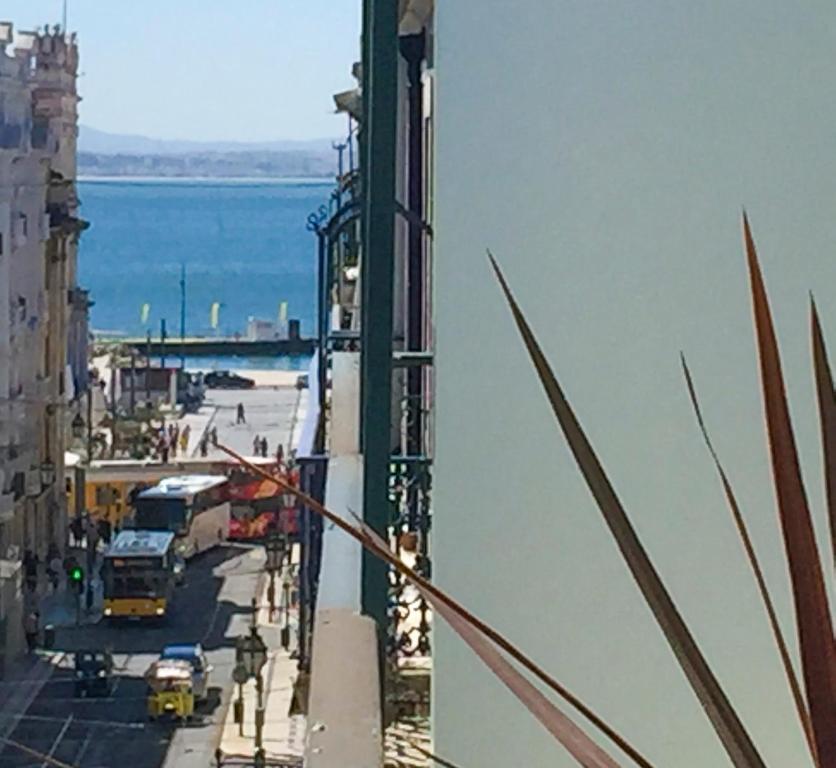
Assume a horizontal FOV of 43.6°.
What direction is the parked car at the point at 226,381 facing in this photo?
to the viewer's right

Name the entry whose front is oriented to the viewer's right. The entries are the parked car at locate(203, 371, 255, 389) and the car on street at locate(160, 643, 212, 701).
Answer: the parked car at locate(203, 371, 255, 389)

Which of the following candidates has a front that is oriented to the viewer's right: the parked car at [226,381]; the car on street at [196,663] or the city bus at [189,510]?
the parked car at [226,381]

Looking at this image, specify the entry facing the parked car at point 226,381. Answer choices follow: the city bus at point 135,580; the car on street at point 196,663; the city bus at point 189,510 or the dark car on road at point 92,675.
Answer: the car on street at point 196,663

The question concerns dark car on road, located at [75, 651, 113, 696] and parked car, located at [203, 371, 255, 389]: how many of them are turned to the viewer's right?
1

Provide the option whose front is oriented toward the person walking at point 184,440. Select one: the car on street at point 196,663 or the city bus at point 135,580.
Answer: the car on street

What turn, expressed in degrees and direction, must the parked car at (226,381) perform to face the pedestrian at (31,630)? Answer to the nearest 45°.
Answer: approximately 90° to its right

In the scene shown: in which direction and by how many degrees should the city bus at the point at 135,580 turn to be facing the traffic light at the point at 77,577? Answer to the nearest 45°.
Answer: approximately 45° to its right

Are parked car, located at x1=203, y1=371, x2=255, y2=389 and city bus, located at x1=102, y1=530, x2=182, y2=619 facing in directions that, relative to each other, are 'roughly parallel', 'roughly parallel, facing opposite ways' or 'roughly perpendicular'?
roughly perpendicular
